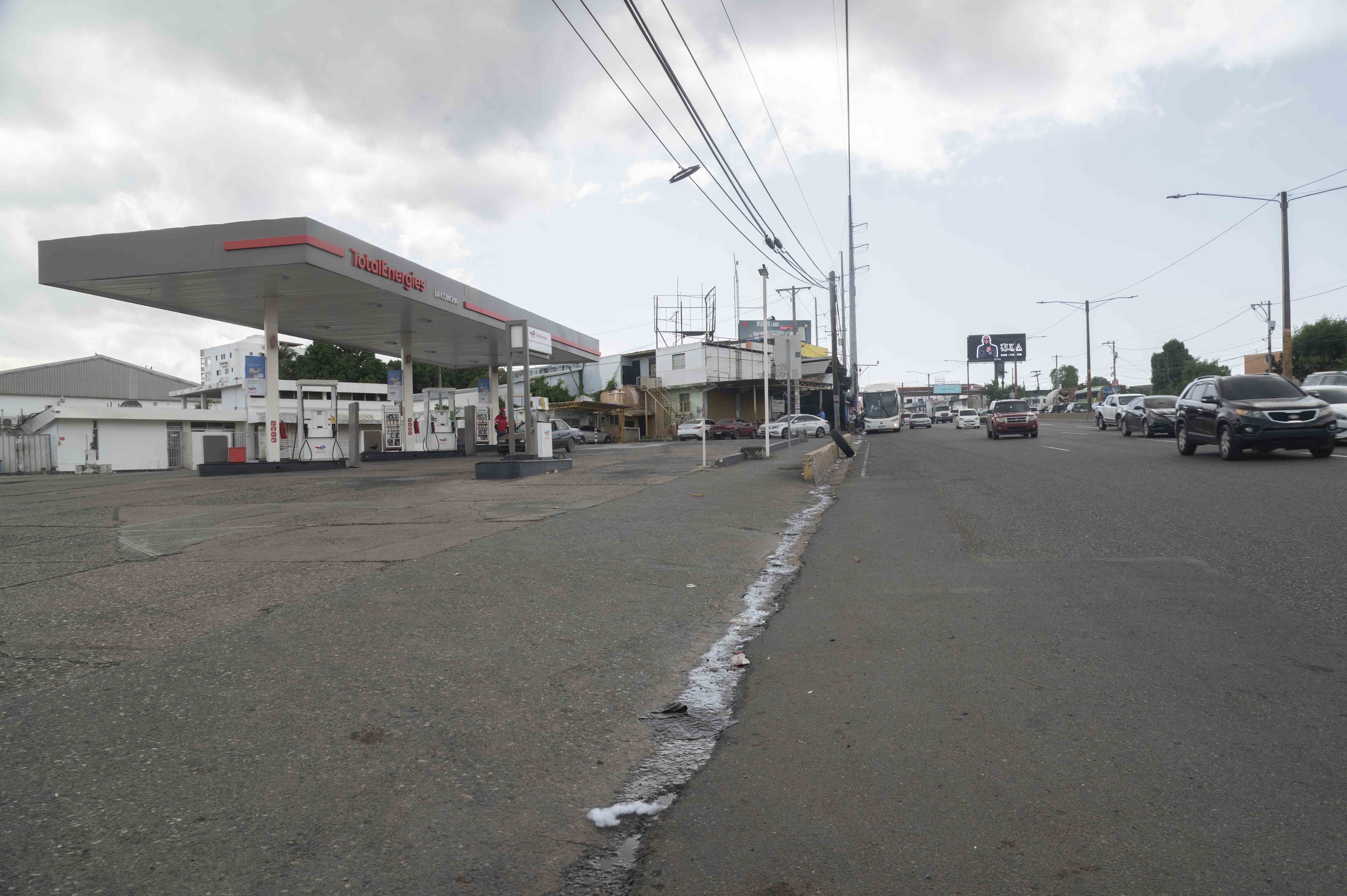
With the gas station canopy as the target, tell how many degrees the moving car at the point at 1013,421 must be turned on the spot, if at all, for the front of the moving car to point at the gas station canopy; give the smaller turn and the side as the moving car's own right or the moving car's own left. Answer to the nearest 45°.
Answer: approximately 45° to the moving car's own right

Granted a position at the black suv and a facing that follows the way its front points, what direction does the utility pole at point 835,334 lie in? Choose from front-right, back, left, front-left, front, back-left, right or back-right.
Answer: back

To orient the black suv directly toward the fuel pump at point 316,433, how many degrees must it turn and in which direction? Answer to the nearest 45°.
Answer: approximately 135° to its right

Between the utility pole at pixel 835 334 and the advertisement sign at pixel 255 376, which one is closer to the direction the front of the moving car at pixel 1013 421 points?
the advertisement sign

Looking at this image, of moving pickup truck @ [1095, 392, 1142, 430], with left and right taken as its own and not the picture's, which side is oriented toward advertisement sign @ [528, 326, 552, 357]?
right

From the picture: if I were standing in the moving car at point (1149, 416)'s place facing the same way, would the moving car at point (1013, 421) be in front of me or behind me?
behind

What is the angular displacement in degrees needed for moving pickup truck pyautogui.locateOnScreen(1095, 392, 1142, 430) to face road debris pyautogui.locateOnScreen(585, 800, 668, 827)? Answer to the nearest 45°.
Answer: approximately 45° to its right

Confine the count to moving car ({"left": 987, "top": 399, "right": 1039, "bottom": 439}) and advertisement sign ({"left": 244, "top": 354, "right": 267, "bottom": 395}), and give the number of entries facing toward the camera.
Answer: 2

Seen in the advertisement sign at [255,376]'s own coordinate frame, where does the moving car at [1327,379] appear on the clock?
The moving car is roughly at 10 o'clock from the advertisement sign.
